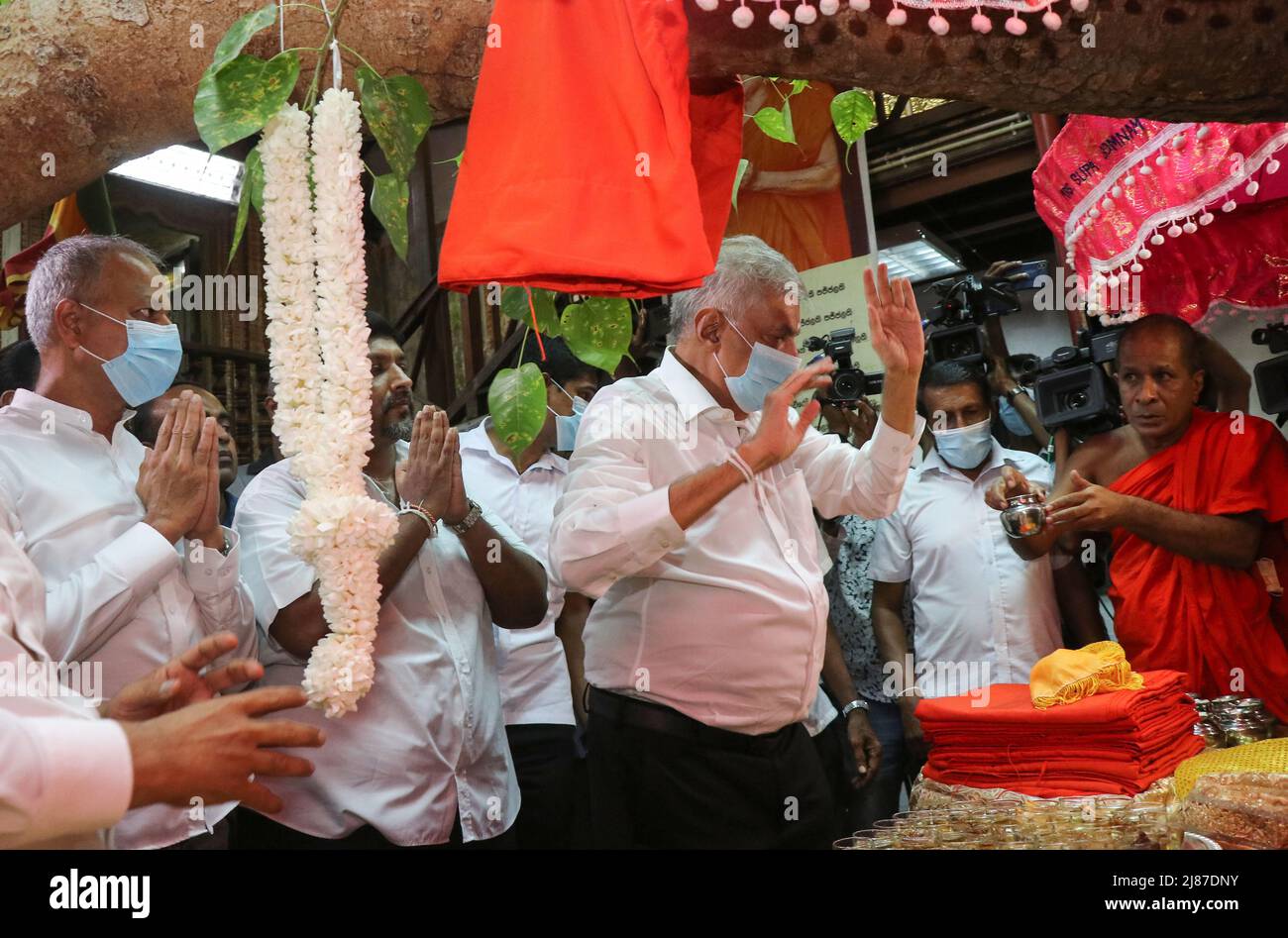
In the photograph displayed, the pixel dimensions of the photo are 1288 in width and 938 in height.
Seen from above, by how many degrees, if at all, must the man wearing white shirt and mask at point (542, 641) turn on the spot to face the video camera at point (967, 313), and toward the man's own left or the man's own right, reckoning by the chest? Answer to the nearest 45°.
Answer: approximately 45° to the man's own left

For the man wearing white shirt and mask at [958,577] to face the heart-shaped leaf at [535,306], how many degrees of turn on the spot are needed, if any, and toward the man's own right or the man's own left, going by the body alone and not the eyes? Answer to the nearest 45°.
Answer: approximately 45° to the man's own right

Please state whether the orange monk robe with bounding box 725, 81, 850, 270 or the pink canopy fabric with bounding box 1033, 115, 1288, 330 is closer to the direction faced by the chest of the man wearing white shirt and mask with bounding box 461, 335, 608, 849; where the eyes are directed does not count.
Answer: the pink canopy fabric

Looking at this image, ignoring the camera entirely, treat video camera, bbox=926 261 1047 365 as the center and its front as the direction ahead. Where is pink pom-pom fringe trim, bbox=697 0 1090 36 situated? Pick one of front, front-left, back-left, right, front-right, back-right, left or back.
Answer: front-left

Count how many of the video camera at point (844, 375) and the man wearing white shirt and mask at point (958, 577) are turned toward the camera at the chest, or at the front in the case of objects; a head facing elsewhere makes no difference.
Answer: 2

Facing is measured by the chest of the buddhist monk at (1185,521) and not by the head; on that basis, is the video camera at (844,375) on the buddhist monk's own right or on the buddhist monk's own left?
on the buddhist monk's own right

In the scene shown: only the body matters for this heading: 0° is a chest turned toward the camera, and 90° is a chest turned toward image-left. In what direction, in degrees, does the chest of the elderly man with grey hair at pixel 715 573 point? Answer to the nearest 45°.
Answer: approximately 315°

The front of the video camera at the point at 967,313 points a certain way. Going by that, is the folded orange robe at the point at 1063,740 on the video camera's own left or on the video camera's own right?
on the video camera's own left

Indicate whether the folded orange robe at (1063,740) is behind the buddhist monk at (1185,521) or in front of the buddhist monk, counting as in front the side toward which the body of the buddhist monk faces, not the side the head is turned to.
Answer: in front

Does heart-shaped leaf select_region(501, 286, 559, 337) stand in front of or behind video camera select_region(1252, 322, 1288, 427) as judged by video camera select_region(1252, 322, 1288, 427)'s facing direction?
in front

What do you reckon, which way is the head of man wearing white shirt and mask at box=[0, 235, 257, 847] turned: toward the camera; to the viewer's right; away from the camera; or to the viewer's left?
to the viewer's right

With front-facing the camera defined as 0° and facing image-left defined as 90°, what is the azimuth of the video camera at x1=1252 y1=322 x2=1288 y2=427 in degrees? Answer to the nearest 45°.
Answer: approximately 45°

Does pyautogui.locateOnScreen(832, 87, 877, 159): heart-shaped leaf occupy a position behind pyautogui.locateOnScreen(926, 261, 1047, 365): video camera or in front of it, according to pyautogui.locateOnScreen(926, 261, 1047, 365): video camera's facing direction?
in front
